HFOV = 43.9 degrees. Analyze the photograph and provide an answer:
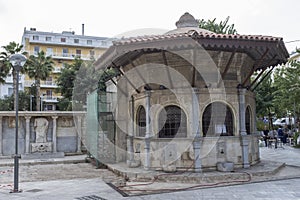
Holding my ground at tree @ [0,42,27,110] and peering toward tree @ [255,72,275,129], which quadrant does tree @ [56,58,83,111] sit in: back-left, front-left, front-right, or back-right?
front-left

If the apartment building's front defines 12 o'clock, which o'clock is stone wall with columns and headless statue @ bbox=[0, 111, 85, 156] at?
The stone wall with columns and headless statue is roughly at 12 o'clock from the apartment building.

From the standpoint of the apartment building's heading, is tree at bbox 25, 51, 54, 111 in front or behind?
in front

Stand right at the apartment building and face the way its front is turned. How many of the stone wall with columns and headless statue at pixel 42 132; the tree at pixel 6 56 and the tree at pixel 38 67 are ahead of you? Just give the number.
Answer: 3

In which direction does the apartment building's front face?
toward the camera

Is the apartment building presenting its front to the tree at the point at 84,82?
yes

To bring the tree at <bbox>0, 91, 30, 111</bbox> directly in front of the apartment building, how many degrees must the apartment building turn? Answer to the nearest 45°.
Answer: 0° — it already faces it

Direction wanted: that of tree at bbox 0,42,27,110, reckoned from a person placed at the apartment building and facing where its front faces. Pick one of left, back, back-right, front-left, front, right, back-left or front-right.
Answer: front
